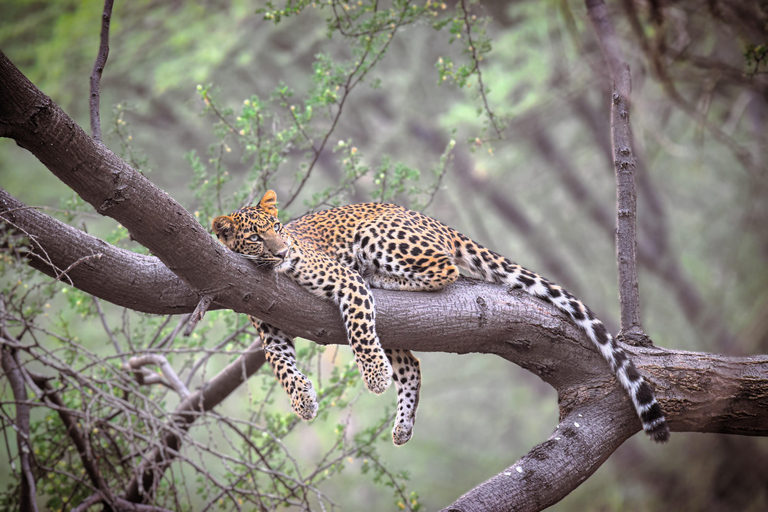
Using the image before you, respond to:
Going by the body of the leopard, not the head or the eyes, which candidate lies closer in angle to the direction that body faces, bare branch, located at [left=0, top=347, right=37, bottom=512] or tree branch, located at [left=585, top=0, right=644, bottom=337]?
the bare branch

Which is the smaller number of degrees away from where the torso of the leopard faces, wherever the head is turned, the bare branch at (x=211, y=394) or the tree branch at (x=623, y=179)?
the bare branch

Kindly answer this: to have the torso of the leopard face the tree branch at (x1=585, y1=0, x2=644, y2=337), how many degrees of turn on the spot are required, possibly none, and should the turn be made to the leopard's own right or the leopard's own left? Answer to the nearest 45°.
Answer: approximately 180°

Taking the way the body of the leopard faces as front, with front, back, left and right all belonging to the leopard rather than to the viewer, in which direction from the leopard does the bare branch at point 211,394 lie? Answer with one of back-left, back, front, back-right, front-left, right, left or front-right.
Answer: front-right

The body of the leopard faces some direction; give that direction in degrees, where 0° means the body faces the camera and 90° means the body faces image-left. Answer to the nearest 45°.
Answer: approximately 90°

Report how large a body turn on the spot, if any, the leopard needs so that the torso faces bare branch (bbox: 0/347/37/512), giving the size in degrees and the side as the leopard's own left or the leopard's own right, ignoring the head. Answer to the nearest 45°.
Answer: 0° — it already faces it
